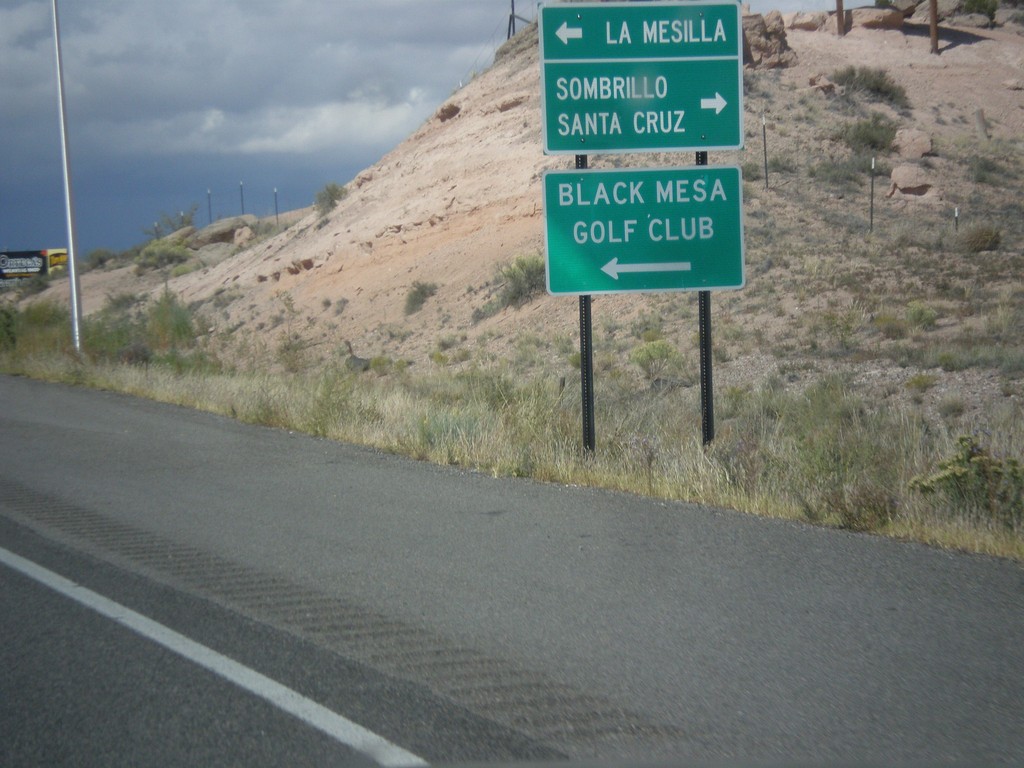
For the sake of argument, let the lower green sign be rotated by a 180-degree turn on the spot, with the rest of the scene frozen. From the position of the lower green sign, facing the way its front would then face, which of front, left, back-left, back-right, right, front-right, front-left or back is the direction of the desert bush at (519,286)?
front

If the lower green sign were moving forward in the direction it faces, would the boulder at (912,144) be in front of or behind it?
behind

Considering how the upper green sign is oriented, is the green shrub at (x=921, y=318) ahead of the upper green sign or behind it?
behind

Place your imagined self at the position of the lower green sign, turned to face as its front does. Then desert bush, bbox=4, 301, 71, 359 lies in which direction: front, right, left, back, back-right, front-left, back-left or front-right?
back-right

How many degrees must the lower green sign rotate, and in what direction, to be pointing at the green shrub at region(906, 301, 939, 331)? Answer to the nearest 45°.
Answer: approximately 135° to its left

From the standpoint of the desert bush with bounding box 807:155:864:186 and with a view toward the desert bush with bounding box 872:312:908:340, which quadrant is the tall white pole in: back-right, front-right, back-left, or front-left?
front-right

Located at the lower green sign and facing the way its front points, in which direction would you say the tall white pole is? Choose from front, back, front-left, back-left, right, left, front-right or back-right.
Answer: back-right

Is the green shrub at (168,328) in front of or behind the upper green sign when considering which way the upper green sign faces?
behind

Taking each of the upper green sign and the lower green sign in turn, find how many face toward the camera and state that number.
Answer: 2

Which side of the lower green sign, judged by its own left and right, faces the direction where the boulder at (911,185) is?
back

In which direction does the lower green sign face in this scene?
toward the camera

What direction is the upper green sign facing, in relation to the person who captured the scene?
facing the viewer
